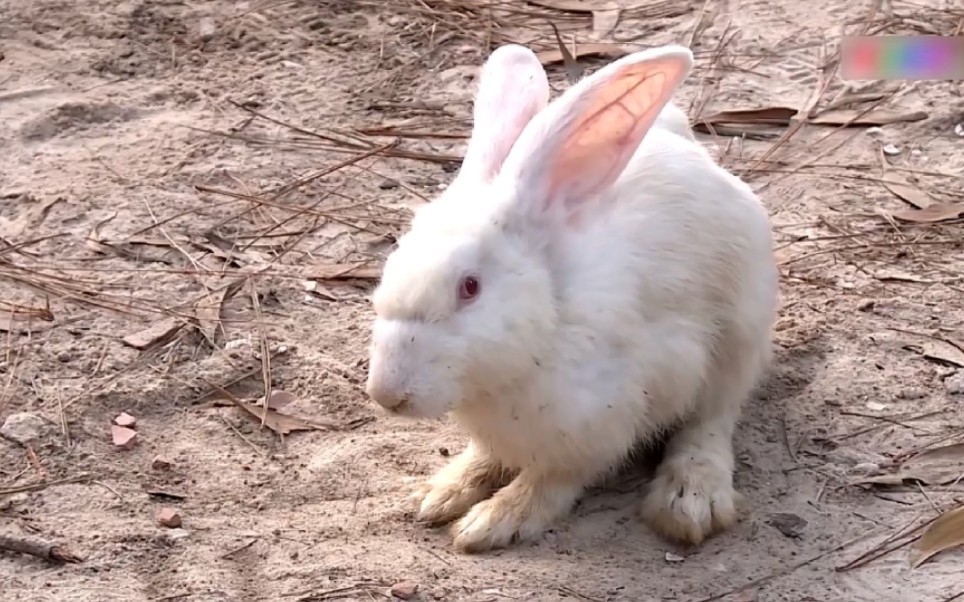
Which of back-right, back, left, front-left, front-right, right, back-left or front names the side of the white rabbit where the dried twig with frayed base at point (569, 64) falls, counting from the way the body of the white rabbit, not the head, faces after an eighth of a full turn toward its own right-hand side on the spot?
right

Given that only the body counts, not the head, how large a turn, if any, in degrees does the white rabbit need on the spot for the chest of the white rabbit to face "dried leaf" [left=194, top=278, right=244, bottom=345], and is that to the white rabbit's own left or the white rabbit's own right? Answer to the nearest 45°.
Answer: approximately 90° to the white rabbit's own right

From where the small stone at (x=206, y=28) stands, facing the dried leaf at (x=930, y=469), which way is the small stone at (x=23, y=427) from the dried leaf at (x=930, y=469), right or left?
right

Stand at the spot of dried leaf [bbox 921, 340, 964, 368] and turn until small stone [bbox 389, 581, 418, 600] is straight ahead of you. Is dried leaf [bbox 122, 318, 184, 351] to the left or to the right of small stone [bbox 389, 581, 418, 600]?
right

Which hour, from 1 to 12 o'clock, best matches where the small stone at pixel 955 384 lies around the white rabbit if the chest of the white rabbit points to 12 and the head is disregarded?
The small stone is roughly at 7 o'clock from the white rabbit.

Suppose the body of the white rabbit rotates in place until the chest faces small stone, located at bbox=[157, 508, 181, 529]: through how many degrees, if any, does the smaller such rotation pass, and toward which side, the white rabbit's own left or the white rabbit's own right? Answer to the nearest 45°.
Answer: approximately 45° to the white rabbit's own right

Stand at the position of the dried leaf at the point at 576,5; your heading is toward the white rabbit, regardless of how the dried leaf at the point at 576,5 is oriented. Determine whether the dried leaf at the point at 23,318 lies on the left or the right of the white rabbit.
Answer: right

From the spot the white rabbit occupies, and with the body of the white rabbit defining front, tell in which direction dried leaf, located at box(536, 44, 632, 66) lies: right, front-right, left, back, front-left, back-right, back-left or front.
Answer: back-right

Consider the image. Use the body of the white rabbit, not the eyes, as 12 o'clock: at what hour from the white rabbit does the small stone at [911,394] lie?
The small stone is roughly at 7 o'clock from the white rabbit.

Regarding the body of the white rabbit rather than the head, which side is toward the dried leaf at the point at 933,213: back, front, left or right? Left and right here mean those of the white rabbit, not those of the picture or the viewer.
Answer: back

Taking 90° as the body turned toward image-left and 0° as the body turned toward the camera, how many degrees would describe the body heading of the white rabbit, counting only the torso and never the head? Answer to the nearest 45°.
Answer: approximately 45°

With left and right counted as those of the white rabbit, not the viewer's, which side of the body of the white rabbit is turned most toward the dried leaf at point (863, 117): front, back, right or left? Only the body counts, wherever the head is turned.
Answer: back

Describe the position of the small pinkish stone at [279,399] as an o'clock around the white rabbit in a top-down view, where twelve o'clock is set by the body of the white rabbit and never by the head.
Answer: The small pinkish stone is roughly at 2 o'clock from the white rabbit.

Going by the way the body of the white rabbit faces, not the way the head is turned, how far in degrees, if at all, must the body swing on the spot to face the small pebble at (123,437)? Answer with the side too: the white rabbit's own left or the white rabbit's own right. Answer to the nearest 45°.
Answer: approximately 45° to the white rabbit's own right

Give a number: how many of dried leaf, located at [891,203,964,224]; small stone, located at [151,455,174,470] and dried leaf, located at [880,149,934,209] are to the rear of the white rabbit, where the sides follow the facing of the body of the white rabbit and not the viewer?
2

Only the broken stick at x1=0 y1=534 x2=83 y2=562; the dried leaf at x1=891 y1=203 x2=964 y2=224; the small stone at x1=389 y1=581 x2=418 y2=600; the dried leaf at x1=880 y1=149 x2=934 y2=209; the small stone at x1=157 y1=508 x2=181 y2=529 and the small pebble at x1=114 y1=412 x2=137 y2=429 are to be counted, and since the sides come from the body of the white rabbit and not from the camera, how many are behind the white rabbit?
2
